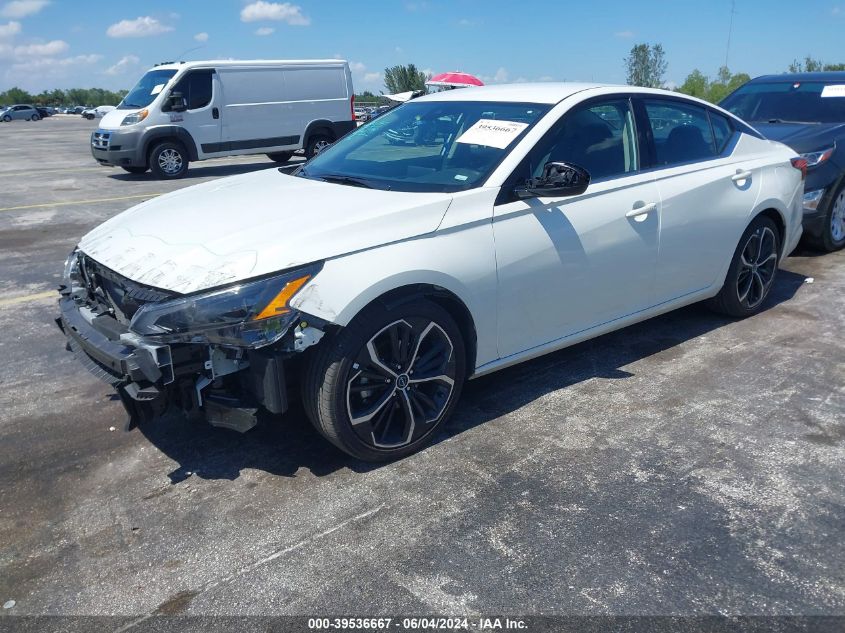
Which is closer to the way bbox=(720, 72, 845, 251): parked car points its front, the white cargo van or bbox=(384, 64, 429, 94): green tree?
the white cargo van

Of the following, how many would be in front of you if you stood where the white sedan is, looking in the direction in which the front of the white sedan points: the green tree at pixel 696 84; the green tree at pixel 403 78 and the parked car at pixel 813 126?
0

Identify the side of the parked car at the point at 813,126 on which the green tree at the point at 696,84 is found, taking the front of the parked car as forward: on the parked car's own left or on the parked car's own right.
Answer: on the parked car's own right

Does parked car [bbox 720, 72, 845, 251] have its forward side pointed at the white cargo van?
no

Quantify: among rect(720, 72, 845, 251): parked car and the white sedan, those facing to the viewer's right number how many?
0

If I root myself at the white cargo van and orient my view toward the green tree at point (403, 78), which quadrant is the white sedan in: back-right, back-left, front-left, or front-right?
back-right

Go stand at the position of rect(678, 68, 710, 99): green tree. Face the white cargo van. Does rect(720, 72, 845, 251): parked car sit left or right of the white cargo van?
left

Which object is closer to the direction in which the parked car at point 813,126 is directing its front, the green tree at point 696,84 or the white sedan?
the white sedan

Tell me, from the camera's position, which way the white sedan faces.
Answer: facing the viewer and to the left of the viewer

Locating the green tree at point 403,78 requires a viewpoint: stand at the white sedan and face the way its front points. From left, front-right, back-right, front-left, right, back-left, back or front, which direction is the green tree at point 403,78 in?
back-right

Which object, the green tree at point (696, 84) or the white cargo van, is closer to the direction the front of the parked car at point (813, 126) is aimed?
the white cargo van

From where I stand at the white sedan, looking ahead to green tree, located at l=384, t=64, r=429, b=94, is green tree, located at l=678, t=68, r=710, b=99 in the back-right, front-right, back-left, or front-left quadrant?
front-right
